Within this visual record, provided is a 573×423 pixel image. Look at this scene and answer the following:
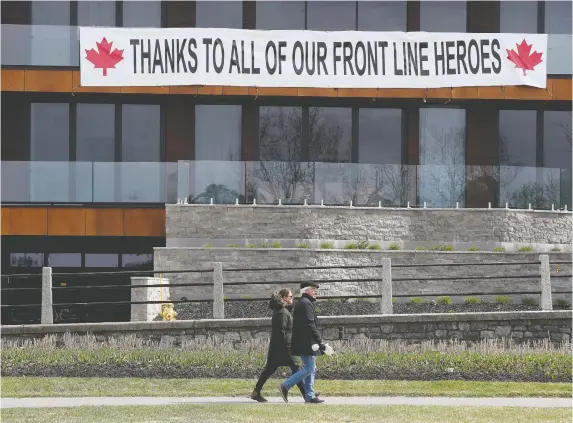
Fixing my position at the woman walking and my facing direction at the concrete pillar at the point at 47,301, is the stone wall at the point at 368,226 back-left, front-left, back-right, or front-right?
front-right

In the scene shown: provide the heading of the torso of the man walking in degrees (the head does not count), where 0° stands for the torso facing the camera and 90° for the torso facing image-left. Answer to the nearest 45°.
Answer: approximately 270°

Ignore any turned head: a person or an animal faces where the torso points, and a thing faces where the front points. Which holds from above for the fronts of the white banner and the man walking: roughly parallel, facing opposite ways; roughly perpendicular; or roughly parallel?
roughly perpendicular

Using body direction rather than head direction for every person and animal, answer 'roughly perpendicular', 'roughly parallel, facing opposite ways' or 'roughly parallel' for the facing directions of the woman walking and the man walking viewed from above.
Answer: roughly parallel

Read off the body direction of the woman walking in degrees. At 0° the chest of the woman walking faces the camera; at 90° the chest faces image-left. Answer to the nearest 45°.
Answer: approximately 270°

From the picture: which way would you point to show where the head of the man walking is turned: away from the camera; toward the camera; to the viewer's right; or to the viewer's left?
to the viewer's right

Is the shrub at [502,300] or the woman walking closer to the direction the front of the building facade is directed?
the woman walking

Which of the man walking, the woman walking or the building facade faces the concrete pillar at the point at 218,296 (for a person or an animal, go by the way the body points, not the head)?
the building facade

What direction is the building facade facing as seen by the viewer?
toward the camera
